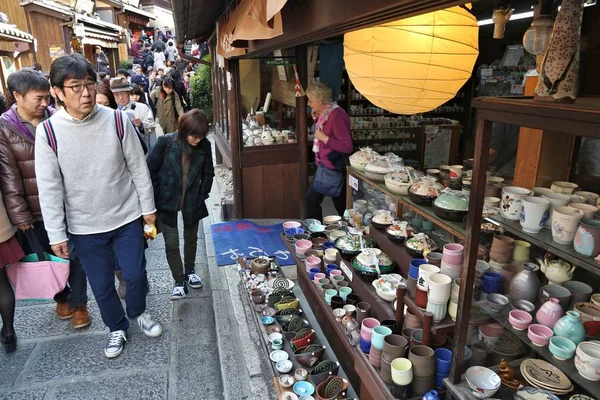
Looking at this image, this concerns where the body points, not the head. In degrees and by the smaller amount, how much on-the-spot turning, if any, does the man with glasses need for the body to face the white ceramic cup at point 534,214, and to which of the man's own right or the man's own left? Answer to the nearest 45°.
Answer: approximately 45° to the man's own left

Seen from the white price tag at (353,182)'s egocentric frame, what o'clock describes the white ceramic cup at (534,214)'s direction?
The white ceramic cup is roughly at 10 o'clock from the white price tag.

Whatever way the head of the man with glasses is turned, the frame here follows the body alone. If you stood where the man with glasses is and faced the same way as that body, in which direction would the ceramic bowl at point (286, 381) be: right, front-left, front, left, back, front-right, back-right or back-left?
front-left

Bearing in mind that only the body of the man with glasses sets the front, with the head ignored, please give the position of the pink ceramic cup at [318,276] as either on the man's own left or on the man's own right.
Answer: on the man's own left

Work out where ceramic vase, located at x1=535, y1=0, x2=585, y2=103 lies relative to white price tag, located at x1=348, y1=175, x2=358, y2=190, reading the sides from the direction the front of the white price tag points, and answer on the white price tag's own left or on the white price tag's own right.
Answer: on the white price tag's own left

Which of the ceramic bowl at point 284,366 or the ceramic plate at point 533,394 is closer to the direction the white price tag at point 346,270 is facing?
the ceramic bowl

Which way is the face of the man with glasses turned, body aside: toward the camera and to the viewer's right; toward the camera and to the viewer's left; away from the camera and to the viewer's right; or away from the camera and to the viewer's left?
toward the camera and to the viewer's right

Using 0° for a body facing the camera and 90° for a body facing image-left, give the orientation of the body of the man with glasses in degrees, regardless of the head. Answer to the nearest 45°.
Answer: approximately 0°
